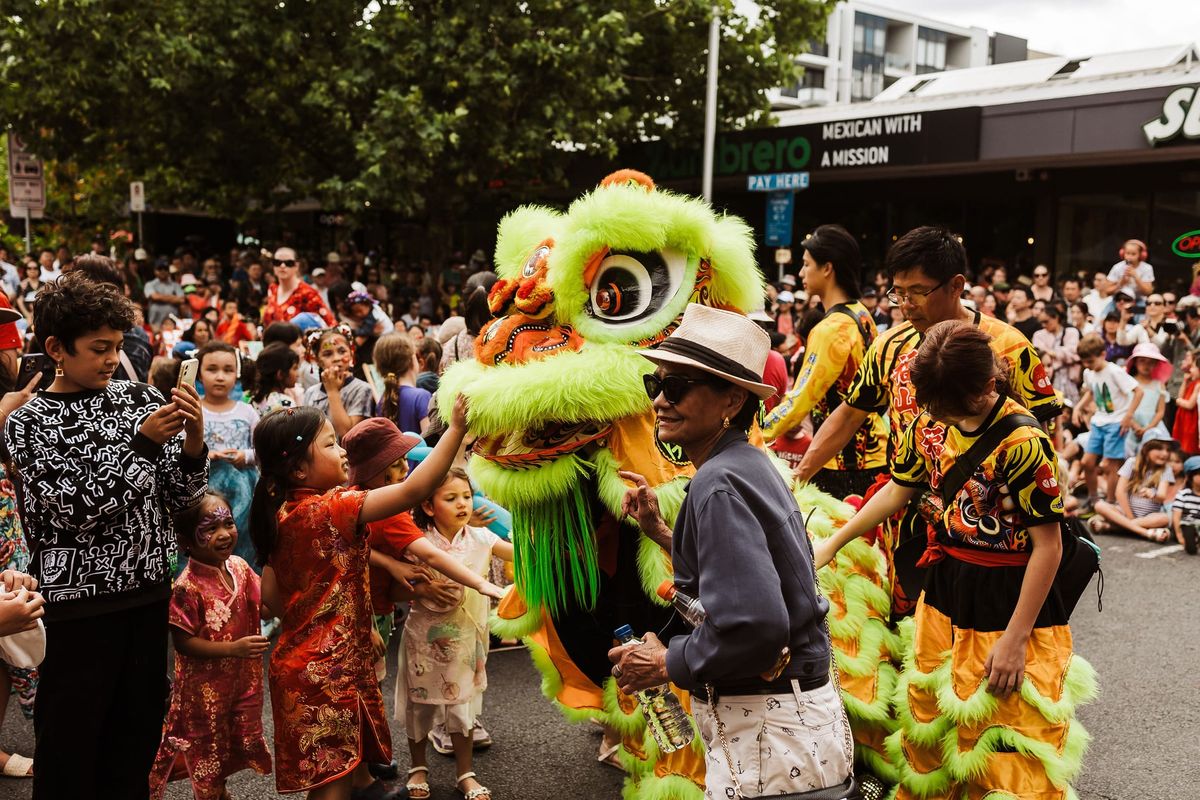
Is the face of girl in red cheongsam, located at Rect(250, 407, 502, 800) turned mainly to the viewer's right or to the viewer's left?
to the viewer's right

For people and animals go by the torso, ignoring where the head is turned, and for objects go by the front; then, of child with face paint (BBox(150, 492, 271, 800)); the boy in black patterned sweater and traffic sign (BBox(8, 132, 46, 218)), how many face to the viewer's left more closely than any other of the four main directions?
0

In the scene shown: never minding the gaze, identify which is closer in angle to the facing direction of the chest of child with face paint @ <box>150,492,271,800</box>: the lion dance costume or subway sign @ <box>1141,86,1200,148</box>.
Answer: the lion dance costume

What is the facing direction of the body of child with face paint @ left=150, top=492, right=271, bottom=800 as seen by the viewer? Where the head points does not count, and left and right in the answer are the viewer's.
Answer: facing the viewer and to the right of the viewer

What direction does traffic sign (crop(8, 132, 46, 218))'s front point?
toward the camera

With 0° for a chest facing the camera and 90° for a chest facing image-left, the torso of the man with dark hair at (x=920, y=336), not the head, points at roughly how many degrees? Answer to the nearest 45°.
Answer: approximately 45°

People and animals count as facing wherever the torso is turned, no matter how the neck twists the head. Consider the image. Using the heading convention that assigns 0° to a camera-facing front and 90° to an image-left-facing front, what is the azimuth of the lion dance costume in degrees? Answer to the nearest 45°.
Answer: approximately 45°

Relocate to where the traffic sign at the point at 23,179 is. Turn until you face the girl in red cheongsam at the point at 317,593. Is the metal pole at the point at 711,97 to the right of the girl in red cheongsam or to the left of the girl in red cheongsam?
left

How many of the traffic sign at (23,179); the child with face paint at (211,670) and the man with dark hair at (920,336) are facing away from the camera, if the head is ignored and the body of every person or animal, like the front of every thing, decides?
0

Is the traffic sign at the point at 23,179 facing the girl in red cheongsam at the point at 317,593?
yes

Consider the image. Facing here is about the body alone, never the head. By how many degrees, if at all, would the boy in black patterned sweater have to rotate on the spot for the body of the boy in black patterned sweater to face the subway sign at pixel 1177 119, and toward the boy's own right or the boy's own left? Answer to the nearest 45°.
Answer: approximately 90° to the boy's own left

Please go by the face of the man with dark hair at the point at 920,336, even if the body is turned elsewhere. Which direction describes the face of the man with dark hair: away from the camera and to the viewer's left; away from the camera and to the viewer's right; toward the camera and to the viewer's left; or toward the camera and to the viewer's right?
toward the camera and to the viewer's left

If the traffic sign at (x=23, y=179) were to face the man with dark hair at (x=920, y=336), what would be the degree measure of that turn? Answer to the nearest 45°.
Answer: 0° — it already faces them
